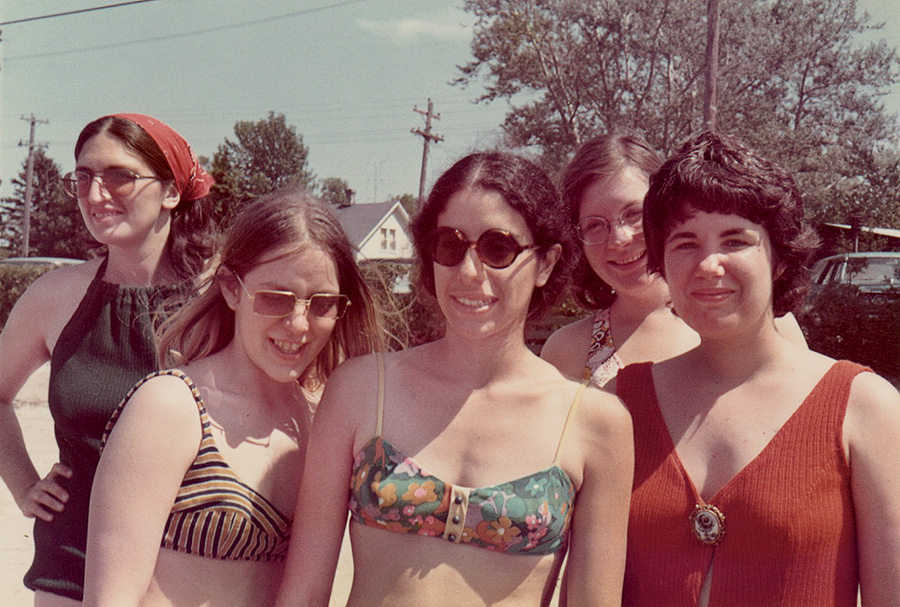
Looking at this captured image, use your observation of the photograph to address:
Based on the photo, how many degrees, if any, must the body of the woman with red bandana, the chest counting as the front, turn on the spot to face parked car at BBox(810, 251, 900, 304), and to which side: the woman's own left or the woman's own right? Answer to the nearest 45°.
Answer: approximately 135° to the woman's own left

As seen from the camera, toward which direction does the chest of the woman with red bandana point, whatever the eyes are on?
toward the camera

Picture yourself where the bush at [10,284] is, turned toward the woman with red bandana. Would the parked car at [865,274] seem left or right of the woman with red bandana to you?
left

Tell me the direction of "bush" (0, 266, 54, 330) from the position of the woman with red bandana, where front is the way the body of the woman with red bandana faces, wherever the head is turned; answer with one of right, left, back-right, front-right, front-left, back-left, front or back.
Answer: back

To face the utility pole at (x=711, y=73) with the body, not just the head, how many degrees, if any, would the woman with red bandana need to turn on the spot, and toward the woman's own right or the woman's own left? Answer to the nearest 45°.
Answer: approximately 135° to the woman's own left

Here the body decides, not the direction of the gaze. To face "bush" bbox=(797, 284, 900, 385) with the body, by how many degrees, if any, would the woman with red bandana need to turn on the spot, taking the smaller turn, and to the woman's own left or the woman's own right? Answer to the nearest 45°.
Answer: approximately 135° to the woman's own left

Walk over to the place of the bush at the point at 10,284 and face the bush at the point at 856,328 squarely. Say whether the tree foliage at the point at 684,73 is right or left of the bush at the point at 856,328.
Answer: left

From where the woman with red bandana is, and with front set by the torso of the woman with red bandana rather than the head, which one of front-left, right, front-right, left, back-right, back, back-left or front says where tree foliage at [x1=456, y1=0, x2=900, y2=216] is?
back-left
